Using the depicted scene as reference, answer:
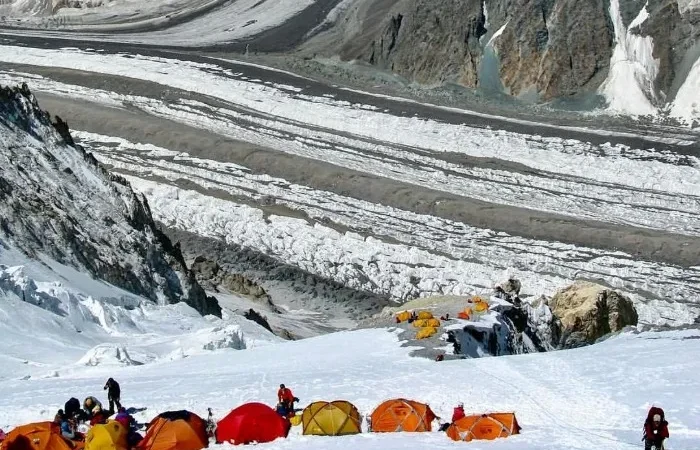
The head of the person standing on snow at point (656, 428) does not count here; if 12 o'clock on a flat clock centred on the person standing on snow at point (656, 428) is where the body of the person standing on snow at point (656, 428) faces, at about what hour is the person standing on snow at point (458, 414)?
the person standing on snow at point (458, 414) is roughly at 4 o'clock from the person standing on snow at point (656, 428).

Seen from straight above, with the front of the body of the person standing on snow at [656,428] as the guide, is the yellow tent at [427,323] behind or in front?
behind

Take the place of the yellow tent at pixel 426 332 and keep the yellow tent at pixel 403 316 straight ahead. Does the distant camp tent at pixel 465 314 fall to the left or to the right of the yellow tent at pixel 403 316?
right

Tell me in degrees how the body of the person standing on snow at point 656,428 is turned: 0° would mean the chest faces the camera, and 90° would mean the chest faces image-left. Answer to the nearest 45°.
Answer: approximately 0°

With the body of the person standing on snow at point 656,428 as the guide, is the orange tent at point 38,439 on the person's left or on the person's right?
on the person's right

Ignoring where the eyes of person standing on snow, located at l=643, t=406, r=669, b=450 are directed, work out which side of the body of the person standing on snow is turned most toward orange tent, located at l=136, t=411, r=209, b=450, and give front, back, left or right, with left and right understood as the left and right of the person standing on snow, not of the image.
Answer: right

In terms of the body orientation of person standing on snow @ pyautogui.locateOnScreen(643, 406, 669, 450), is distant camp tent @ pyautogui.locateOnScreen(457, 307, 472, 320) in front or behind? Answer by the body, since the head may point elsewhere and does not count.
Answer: behind

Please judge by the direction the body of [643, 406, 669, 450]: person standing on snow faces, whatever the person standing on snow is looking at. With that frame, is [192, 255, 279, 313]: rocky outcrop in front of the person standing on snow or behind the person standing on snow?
behind

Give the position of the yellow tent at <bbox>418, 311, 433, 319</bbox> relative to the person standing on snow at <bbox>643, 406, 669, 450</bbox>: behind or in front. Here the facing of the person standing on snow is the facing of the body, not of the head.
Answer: behind

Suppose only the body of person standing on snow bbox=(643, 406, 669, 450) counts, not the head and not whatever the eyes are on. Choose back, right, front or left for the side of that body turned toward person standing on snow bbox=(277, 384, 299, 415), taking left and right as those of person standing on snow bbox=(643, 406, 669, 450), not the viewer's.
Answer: right
